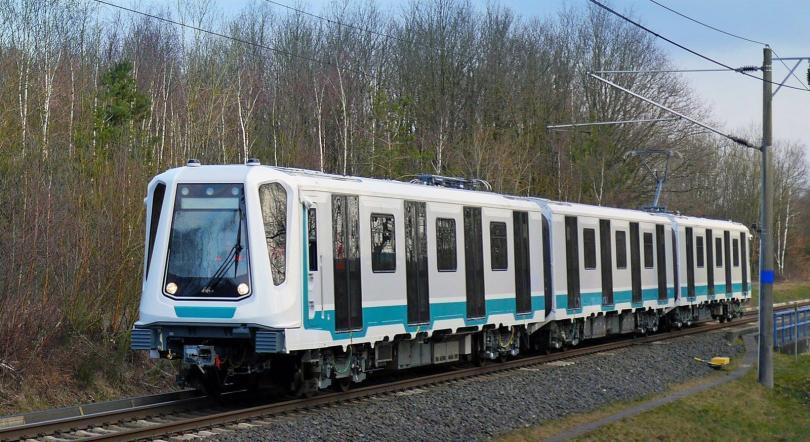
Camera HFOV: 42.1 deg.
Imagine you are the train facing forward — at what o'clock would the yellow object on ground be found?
The yellow object on ground is roughly at 6 o'clock from the train.

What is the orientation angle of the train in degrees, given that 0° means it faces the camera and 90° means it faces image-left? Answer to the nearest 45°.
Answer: approximately 45°

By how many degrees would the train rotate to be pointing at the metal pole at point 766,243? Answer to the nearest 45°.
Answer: approximately 180°
